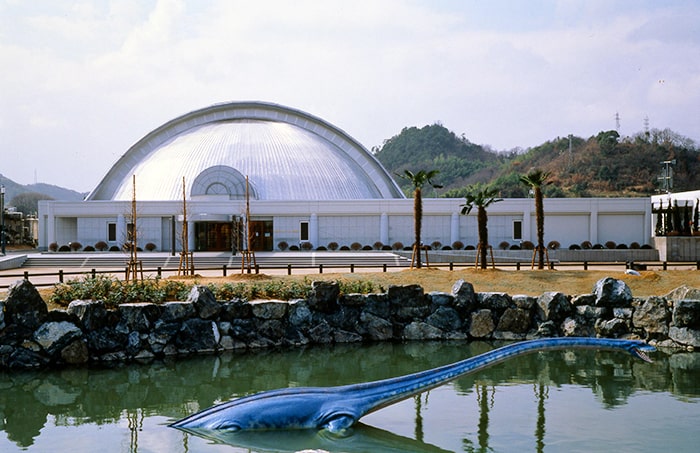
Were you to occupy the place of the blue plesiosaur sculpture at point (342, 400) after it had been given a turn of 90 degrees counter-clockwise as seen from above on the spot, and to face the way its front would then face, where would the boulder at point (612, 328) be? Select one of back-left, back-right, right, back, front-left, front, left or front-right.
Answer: front-right

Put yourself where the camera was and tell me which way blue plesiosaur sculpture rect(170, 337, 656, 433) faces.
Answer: facing to the right of the viewer

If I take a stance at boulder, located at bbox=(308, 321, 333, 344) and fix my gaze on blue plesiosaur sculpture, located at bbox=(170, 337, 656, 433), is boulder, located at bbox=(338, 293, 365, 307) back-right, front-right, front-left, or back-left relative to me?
back-left

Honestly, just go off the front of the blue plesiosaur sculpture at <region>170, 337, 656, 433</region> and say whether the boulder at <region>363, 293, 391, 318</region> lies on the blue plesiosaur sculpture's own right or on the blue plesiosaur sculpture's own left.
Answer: on the blue plesiosaur sculpture's own left

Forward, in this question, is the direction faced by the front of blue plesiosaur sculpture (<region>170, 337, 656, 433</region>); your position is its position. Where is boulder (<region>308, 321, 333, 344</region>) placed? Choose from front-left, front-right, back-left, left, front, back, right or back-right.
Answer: left

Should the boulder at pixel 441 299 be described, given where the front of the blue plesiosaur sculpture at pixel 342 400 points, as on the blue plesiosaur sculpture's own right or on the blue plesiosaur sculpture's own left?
on the blue plesiosaur sculpture's own left

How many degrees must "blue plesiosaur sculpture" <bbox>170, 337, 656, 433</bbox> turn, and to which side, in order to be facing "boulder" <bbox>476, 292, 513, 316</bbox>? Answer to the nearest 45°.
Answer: approximately 90° to its left

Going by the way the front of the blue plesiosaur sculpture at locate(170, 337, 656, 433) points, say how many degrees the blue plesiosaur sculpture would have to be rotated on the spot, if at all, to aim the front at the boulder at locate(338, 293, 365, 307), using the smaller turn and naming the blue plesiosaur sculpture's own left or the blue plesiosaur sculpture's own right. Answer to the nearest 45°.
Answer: approximately 90° to the blue plesiosaur sculpture's own left

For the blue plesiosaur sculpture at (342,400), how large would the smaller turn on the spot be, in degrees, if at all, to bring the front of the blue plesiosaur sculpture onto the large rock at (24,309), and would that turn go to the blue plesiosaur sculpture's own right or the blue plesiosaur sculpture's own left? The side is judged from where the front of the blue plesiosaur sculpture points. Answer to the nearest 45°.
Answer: approximately 135° to the blue plesiosaur sculpture's own left

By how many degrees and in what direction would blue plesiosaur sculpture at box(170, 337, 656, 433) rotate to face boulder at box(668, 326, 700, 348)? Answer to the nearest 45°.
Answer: approximately 45° to its left

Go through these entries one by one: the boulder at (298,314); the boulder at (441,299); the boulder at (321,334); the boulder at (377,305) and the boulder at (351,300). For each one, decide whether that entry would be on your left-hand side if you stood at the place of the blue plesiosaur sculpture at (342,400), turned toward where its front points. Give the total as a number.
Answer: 5
